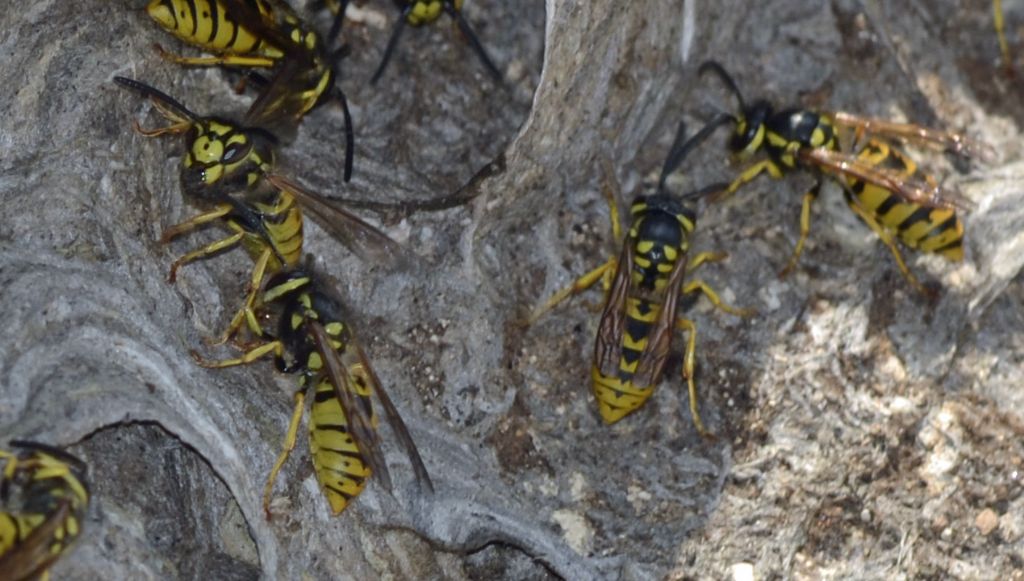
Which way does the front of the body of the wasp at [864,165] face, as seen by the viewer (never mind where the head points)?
to the viewer's left

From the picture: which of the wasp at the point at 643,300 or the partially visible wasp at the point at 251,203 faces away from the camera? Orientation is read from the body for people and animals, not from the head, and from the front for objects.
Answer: the wasp

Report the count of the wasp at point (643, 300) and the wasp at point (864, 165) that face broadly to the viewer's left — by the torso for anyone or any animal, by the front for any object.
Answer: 1

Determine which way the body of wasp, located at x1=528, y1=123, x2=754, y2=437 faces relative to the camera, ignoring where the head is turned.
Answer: away from the camera

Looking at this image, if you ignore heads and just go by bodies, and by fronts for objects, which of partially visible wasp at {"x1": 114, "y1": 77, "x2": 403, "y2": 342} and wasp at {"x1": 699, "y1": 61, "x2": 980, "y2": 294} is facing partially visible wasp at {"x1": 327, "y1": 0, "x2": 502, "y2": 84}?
the wasp

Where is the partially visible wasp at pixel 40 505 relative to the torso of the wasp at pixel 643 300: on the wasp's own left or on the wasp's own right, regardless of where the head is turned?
on the wasp's own left

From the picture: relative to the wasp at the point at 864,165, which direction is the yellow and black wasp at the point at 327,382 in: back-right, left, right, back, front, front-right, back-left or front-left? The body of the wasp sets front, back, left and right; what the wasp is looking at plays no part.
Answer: front-left

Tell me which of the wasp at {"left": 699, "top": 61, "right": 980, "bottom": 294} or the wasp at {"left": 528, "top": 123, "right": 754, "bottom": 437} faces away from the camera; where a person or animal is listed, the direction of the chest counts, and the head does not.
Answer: the wasp at {"left": 528, "top": 123, "right": 754, "bottom": 437}

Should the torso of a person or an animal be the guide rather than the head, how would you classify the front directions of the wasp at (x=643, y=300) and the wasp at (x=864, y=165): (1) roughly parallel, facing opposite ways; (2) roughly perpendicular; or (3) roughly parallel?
roughly perpendicular
